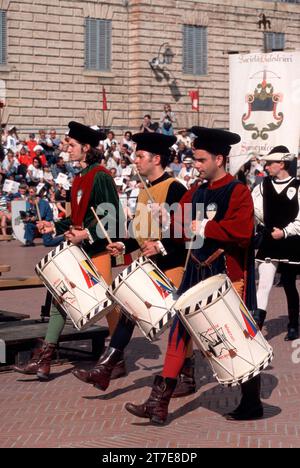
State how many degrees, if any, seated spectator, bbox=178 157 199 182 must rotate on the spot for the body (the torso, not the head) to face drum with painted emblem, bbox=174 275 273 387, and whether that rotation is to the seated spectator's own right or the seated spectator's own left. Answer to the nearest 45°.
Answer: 0° — they already face it

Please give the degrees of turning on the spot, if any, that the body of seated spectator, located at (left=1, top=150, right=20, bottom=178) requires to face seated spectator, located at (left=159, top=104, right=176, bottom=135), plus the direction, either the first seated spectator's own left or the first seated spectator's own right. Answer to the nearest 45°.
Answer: approximately 135° to the first seated spectator's own left

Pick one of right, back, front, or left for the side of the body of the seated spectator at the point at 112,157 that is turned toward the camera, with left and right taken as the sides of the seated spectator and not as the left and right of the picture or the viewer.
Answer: front

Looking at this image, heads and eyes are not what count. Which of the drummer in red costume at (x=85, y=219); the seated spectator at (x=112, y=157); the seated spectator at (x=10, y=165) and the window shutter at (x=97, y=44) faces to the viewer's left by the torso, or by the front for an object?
the drummer in red costume

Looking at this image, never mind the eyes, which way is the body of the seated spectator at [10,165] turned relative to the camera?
toward the camera

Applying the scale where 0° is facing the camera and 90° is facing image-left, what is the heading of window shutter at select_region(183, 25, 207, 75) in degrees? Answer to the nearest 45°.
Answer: approximately 0°

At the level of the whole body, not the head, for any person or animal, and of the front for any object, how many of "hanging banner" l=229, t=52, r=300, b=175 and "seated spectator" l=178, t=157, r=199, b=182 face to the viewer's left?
0

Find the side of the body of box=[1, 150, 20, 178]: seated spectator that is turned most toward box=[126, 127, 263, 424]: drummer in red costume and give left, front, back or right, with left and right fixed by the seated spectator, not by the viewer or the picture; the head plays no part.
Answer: front

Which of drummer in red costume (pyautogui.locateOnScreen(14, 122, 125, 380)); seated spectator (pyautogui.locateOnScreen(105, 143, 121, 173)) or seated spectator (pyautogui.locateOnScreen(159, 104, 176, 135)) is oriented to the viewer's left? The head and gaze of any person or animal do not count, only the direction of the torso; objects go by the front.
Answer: the drummer in red costume

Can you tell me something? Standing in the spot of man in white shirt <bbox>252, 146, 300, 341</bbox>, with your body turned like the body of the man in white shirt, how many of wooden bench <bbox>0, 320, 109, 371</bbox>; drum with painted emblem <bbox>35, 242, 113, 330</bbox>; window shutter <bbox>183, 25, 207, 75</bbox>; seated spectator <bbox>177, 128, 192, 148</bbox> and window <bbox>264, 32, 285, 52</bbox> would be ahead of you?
2

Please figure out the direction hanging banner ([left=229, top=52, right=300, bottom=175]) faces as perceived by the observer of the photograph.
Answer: facing the viewer

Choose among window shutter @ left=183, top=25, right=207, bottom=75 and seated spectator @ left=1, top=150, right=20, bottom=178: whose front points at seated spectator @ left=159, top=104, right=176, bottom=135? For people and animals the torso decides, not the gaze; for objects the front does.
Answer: the window shutter

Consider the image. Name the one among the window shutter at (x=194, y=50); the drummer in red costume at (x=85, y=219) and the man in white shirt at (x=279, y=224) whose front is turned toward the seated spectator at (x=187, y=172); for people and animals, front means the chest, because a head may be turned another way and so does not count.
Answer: the window shutter

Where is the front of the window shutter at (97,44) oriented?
toward the camera

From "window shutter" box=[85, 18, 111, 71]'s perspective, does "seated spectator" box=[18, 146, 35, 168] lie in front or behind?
in front

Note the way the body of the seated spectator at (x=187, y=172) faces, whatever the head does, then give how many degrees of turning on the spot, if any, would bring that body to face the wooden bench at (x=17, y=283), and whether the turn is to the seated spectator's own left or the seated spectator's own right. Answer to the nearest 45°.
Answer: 0° — they already face it
